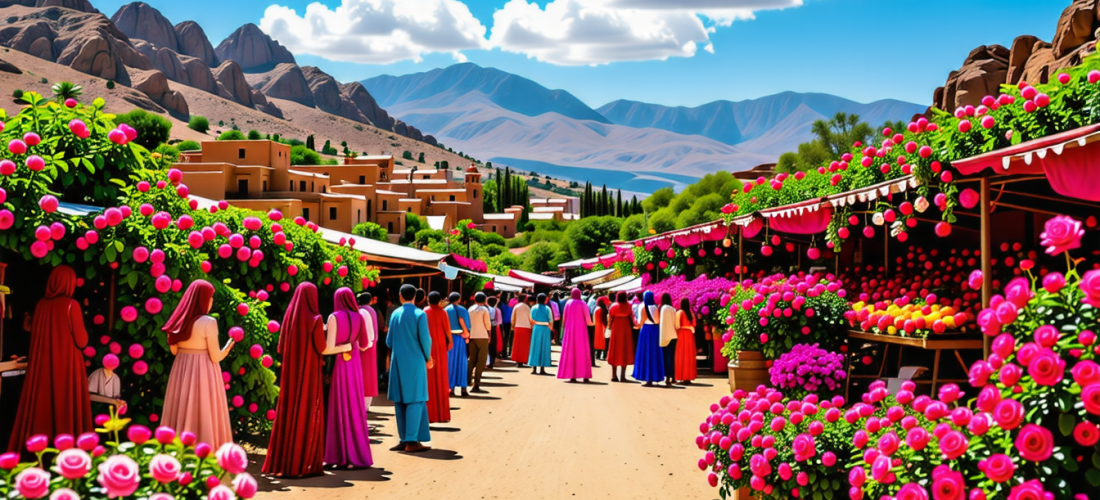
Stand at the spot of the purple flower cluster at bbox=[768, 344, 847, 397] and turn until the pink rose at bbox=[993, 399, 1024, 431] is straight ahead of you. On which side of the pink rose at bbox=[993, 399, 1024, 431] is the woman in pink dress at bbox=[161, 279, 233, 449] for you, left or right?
right

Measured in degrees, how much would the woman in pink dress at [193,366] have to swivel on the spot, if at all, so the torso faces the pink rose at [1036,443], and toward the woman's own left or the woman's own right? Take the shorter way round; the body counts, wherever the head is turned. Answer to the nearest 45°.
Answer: approximately 90° to the woman's own right

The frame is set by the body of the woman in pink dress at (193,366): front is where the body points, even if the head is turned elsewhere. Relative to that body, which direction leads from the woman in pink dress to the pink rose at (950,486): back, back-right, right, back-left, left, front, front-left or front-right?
right

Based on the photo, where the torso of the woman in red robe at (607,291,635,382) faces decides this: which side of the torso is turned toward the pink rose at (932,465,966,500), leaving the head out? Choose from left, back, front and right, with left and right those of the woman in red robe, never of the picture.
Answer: back

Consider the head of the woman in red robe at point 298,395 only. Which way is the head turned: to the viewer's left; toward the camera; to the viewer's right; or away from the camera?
away from the camera

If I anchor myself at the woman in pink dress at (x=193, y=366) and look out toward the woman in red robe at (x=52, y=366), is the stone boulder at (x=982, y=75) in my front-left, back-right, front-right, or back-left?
back-right

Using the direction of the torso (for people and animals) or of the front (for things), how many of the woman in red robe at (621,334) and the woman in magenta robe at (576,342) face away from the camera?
2

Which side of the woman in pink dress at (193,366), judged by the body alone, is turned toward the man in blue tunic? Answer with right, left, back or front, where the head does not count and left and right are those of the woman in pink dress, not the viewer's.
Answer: right

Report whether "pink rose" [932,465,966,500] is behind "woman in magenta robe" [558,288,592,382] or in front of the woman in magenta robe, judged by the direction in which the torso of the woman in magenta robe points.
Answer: behind

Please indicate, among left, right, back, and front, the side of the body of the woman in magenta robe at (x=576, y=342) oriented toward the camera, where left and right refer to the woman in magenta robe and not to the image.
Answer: back

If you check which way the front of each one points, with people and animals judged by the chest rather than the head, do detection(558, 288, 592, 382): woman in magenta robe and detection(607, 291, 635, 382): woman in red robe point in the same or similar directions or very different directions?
same or similar directions

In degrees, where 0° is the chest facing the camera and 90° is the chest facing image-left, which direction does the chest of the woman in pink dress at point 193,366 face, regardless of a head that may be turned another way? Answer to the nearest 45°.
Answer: approximately 225°

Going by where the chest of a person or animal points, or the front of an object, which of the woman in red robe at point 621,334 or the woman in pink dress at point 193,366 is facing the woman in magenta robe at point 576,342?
the woman in pink dress

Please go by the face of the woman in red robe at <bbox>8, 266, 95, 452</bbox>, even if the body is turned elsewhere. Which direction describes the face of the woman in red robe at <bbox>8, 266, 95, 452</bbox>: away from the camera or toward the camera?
away from the camera

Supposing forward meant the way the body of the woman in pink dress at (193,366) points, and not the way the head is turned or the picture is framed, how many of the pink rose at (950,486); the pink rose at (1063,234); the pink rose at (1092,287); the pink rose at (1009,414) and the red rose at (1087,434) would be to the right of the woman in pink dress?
5

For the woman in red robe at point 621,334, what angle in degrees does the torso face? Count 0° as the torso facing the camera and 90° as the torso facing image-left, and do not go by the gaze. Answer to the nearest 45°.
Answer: approximately 180°
